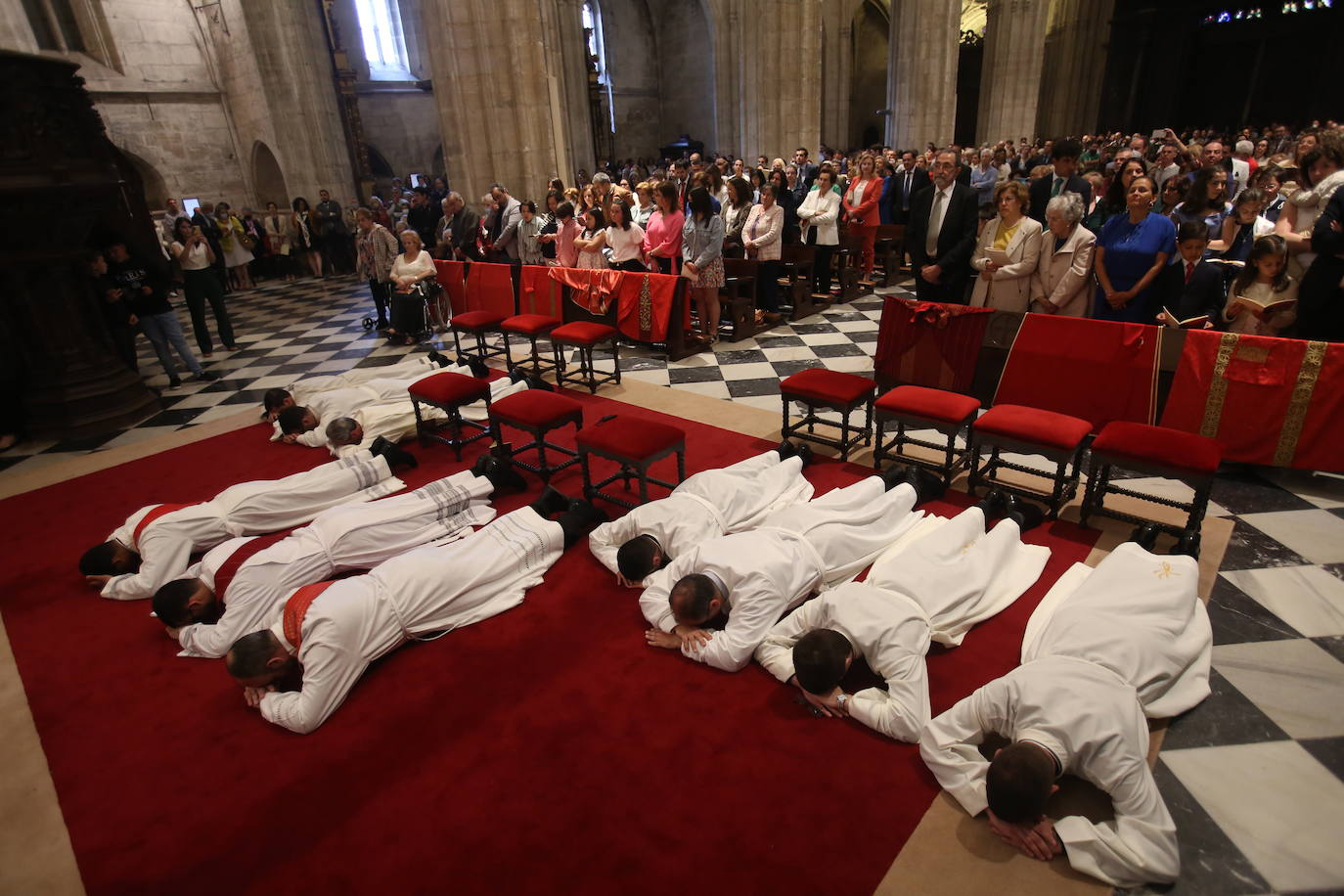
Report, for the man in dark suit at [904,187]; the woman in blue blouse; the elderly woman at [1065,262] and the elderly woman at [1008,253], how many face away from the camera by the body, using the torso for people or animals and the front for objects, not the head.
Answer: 0

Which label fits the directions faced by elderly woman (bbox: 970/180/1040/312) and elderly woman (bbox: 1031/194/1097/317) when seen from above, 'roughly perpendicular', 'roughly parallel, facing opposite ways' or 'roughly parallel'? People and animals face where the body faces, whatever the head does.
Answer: roughly parallel

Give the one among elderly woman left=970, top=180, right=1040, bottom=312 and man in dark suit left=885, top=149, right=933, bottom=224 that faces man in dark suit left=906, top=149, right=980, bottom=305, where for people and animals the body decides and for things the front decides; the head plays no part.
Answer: man in dark suit left=885, top=149, right=933, bottom=224

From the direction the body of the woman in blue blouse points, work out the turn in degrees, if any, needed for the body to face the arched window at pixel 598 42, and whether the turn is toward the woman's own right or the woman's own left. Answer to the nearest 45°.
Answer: approximately 90° to the woman's own right

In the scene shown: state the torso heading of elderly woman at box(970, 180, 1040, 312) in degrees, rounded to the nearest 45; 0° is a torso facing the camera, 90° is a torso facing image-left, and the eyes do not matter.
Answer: approximately 45°

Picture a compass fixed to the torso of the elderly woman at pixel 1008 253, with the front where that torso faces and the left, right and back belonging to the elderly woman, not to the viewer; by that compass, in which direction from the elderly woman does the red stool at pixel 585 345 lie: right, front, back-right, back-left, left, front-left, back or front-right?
front-right

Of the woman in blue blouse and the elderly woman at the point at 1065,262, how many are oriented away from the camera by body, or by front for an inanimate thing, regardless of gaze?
0

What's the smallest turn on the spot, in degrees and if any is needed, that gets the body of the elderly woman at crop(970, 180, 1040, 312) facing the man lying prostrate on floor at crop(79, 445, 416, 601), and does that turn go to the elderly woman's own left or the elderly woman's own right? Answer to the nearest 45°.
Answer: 0° — they already face them

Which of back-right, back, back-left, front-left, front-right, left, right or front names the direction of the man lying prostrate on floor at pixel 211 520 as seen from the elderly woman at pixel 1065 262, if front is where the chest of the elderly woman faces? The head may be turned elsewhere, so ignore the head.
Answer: front

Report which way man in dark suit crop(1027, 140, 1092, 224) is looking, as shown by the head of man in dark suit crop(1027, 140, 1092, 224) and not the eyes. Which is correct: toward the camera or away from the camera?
toward the camera

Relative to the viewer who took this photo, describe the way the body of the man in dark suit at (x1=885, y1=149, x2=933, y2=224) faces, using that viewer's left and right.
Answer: facing the viewer

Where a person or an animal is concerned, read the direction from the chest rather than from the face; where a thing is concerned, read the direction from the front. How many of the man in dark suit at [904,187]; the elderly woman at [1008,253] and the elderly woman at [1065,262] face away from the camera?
0

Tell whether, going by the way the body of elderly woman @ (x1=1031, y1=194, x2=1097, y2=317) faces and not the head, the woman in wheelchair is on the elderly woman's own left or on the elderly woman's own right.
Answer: on the elderly woman's own right

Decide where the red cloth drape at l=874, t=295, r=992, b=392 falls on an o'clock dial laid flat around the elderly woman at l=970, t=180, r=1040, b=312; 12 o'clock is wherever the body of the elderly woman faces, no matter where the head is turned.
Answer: The red cloth drape is roughly at 12 o'clock from the elderly woman.

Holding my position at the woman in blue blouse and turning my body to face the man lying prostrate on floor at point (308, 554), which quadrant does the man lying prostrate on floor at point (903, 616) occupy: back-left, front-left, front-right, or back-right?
front-left

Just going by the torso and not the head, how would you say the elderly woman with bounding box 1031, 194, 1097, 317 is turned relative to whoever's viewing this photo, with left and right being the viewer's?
facing the viewer and to the left of the viewer

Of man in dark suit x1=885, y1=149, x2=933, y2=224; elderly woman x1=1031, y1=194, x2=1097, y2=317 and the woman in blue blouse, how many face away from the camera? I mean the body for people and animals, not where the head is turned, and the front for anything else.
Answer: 0

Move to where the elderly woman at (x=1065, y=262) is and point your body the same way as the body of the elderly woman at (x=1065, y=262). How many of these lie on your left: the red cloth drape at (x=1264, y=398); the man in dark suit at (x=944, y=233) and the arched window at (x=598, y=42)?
1

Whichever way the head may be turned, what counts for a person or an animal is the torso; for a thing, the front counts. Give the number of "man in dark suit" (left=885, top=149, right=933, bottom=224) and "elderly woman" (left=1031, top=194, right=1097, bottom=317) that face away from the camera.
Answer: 0
